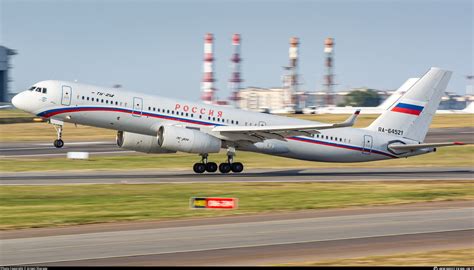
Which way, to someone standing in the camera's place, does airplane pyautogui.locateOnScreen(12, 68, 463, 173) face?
facing to the left of the viewer
